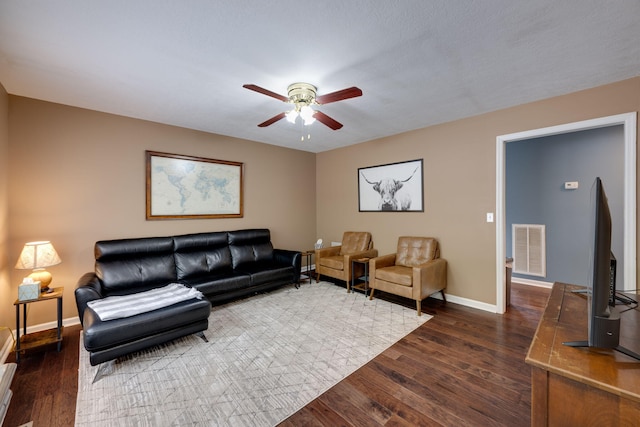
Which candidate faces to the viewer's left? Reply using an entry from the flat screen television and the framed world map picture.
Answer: the flat screen television

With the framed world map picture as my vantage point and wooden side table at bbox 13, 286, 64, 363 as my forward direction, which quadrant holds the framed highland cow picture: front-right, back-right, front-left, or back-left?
back-left

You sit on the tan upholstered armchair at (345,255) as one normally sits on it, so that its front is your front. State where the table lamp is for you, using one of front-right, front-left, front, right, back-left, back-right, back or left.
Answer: front

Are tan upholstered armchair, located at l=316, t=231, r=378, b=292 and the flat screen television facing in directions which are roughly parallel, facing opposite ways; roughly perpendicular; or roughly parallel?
roughly perpendicular

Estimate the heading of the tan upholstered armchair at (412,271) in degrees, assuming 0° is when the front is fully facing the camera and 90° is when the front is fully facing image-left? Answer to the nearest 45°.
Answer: approximately 45°

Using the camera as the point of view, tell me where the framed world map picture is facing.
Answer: facing the viewer and to the right of the viewer

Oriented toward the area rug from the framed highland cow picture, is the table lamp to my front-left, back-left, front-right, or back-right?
front-right

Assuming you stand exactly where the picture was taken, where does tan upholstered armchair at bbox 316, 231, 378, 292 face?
facing the viewer and to the left of the viewer

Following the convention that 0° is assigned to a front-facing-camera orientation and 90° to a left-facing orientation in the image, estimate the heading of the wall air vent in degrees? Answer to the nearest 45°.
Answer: approximately 45°

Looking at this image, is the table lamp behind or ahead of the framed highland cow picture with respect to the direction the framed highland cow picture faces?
ahead

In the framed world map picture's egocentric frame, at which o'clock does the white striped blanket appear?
The white striped blanket is roughly at 2 o'clock from the framed world map picture.

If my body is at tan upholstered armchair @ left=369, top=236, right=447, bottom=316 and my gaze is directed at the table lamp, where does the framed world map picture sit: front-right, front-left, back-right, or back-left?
front-right

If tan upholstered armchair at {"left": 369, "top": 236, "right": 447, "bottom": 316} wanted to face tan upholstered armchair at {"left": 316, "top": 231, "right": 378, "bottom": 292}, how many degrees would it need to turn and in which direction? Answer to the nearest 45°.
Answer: approximately 90° to its right
